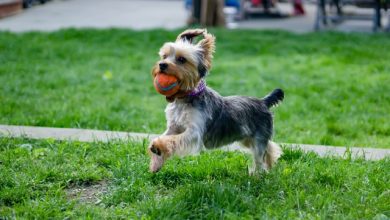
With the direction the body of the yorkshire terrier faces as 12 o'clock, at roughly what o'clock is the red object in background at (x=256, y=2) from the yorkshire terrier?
The red object in background is roughly at 3 o'clock from the yorkshire terrier.

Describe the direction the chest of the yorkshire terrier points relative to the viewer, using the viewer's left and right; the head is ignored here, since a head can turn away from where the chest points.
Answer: facing to the left of the viewer
